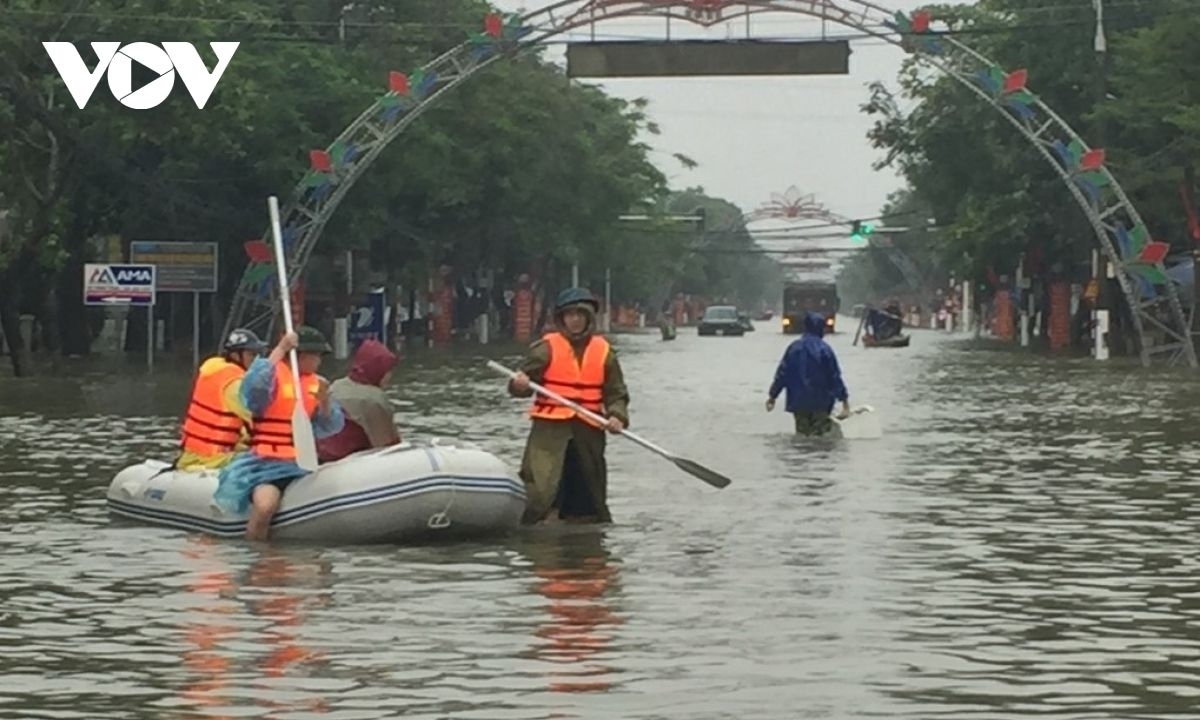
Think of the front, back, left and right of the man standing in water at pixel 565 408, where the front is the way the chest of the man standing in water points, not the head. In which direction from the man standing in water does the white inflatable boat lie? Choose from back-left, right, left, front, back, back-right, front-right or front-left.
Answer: front-right

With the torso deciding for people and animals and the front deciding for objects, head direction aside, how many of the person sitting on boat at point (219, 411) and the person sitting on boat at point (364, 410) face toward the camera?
0

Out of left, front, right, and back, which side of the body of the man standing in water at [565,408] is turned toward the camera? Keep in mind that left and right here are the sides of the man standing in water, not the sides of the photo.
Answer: front

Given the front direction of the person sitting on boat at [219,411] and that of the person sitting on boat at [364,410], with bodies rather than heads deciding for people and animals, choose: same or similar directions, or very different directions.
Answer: same or similar directions
